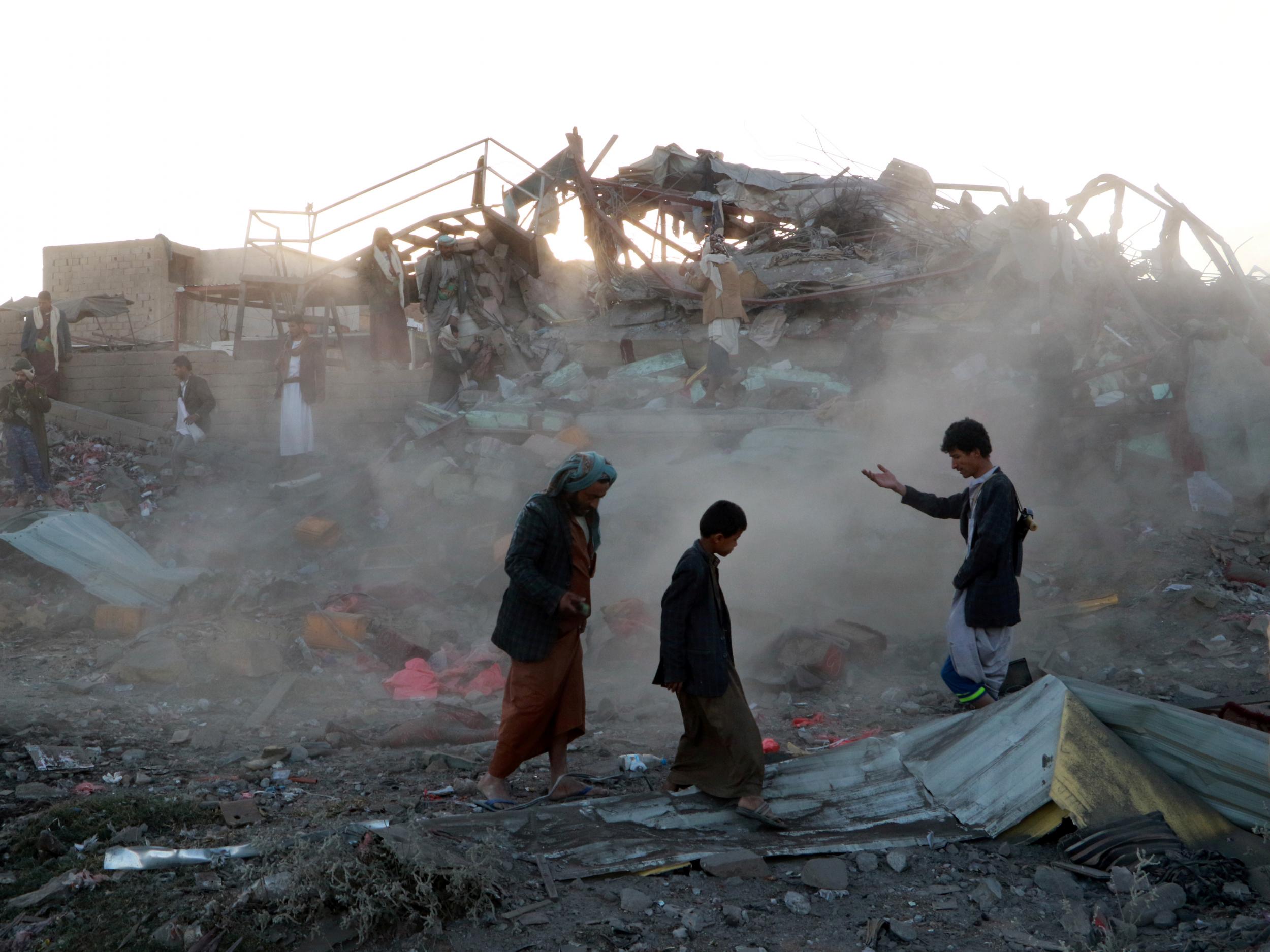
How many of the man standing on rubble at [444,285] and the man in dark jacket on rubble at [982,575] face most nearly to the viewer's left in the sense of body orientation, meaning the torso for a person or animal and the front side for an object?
1

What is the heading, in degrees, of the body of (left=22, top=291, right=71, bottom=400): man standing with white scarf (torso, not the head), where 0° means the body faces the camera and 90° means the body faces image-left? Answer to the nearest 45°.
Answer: approximately 0°

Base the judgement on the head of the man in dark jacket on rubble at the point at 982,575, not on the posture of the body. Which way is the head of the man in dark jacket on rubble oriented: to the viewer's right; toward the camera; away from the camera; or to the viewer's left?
to the viewer's left

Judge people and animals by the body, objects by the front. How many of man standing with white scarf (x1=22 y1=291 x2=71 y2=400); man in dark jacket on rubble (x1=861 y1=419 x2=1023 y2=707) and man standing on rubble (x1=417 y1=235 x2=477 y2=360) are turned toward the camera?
2

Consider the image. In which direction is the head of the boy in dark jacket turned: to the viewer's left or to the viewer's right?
to the viewer's right

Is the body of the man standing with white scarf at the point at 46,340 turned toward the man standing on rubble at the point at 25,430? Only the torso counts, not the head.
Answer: yes

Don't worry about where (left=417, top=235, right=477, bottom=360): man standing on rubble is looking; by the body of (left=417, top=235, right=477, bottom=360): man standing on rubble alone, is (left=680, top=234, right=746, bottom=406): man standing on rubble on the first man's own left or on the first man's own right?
on the first man's own left

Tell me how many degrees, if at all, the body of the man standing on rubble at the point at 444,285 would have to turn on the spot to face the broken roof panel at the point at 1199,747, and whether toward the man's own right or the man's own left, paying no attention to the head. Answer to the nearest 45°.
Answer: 0° — they already face it

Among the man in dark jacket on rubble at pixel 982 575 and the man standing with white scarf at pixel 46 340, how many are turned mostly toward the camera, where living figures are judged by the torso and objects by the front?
1

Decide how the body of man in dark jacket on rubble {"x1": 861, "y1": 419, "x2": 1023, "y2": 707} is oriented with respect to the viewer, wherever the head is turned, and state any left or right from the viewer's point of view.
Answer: facing to the left of the viewer

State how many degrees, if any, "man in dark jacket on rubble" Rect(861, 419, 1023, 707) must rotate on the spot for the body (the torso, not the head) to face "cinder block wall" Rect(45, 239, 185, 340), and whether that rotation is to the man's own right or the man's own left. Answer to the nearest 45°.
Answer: approximately 45° to the man's own right
